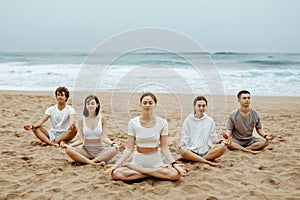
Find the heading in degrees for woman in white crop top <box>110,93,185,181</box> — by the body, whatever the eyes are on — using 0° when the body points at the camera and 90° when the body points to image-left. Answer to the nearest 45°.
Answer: approximately 0°

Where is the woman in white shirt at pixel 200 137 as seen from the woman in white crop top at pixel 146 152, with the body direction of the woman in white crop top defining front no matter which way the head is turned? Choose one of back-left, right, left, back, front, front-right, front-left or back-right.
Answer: back-left

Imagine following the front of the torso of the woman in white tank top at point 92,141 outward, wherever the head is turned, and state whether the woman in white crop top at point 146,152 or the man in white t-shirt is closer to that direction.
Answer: the woman in white crop top

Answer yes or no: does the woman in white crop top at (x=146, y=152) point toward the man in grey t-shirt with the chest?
no

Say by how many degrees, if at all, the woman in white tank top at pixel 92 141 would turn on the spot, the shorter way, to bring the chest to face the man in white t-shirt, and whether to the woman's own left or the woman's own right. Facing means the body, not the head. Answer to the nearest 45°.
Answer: approximately 135° to the woman's own right

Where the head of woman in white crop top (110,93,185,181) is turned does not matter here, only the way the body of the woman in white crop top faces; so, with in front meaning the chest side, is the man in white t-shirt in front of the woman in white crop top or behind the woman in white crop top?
behind

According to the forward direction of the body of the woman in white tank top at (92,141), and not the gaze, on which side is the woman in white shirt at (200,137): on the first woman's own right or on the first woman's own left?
on the first woman's own left

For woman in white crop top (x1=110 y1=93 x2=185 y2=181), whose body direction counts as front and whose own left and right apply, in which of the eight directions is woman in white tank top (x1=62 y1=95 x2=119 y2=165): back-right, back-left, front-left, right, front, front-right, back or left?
back-right

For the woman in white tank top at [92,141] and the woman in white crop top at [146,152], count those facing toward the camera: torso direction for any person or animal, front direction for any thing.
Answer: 2

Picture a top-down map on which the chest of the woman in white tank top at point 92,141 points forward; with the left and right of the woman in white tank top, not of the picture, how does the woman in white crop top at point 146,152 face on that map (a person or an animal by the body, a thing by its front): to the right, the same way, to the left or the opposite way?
the same way

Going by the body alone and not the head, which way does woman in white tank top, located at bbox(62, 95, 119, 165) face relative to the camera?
toward the camera

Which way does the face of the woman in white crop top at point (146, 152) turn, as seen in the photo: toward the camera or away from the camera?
toward the camera

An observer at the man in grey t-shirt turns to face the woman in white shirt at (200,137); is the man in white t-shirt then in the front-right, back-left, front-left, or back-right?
front-right

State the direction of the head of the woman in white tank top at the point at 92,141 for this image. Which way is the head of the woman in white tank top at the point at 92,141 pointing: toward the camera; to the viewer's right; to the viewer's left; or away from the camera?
toward the camera

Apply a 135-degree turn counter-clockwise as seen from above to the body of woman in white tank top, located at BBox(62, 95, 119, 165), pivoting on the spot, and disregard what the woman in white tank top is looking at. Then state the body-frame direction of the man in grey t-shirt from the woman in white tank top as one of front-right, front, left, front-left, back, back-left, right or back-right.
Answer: front-right
